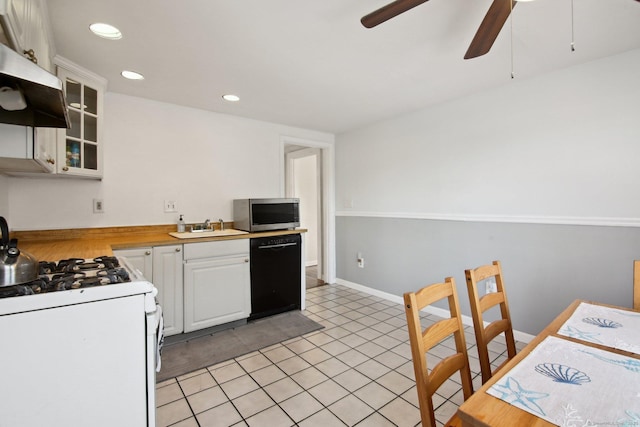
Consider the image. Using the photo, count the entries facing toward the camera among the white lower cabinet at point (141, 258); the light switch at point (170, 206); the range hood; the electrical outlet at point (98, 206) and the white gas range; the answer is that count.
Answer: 3

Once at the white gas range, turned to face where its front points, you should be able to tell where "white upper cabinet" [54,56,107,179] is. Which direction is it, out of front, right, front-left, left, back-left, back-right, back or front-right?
left

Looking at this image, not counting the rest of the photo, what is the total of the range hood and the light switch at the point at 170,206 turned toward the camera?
1

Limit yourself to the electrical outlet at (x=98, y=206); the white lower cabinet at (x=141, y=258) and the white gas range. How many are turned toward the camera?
2

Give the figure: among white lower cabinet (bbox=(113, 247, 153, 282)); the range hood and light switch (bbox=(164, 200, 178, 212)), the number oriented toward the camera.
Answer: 2

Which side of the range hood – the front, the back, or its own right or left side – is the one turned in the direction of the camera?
right

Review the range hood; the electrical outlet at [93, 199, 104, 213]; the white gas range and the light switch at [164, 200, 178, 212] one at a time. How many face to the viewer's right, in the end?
2

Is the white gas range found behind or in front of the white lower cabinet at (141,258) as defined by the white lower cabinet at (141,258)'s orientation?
in front

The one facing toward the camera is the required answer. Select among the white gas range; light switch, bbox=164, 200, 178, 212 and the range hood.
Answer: the light switch

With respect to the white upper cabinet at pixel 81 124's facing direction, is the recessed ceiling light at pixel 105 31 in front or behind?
in front

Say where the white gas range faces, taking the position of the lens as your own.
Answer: facing to the right of the viewer

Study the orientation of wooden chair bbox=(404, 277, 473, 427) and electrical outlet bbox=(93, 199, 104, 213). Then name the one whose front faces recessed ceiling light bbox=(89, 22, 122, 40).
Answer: the electrical outlet

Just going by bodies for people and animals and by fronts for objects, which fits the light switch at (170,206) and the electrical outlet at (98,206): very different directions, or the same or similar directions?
same or similar directions

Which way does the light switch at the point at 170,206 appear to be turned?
toward the camera

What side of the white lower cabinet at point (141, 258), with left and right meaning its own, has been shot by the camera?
front

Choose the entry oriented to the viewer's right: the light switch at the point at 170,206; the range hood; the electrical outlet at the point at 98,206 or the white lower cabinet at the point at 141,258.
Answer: the range hood
